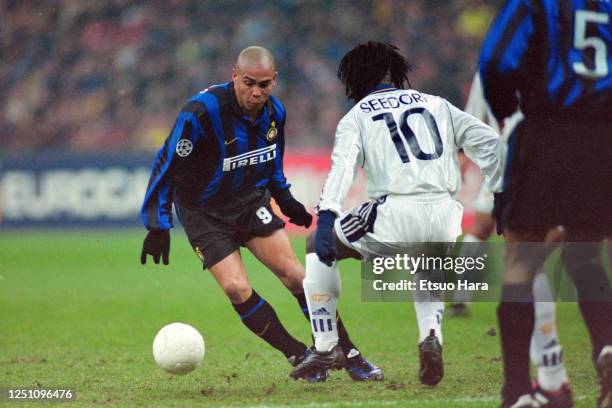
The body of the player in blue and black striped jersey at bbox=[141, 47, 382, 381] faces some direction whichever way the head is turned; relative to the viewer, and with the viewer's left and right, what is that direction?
facing the viewer and to the right of the viewer

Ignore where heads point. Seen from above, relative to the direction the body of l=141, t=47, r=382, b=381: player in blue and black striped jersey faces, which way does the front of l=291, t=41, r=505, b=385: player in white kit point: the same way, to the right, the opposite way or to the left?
the opposite way

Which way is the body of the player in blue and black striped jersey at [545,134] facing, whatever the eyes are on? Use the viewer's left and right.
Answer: facing away from the viewer

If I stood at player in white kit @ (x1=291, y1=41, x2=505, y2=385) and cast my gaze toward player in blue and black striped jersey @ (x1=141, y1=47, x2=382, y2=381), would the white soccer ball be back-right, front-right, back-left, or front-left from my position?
front-left

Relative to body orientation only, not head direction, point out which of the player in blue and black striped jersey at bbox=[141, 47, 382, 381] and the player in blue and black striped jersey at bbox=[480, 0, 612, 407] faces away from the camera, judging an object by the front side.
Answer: the player in blue and black striped jersey at bbox=[480, 0, 612, 407]

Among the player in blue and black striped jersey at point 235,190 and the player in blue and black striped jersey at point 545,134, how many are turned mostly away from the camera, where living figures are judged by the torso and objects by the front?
1

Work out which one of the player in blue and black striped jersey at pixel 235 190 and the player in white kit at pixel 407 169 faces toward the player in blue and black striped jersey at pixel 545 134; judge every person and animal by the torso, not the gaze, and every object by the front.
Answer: the player in blue and black striped jersey at pixel 235 190

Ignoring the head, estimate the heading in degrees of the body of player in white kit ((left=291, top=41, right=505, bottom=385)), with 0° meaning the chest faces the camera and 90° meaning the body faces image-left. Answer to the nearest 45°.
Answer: approximately 135°

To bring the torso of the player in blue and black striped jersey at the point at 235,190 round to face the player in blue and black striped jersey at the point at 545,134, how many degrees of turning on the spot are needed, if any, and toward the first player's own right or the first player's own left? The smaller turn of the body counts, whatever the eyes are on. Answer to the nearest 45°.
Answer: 0° — they already face them
